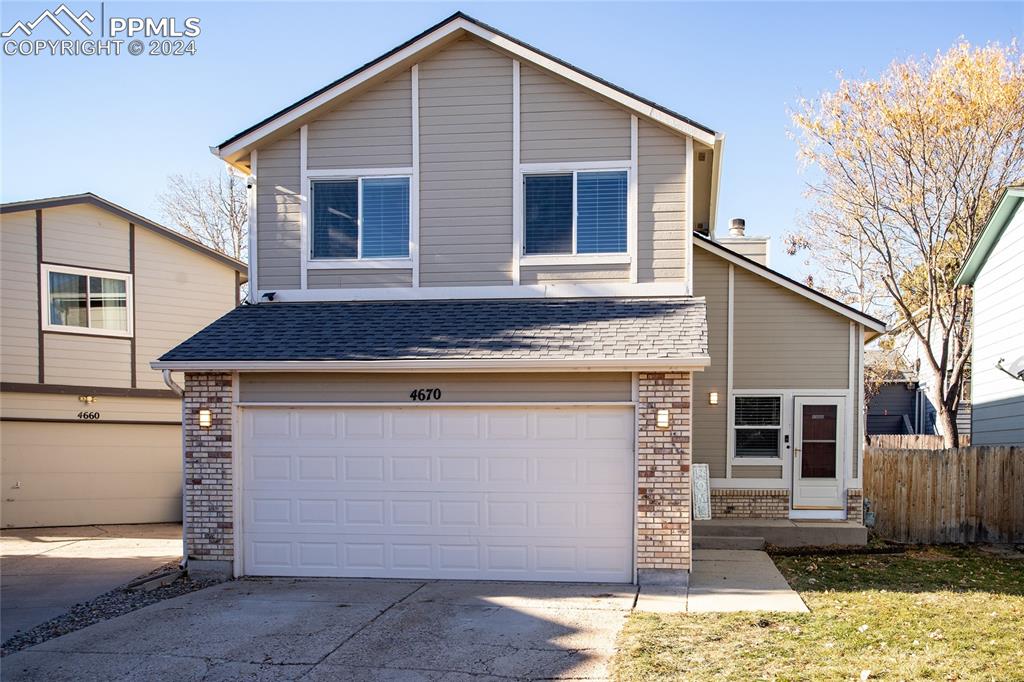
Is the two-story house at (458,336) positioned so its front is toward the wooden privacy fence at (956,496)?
no

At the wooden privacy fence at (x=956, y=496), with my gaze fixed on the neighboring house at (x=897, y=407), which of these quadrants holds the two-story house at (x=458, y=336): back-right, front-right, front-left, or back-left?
back-left

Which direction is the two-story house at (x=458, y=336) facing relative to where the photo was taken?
toward the camera

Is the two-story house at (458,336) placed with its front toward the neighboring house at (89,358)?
no
